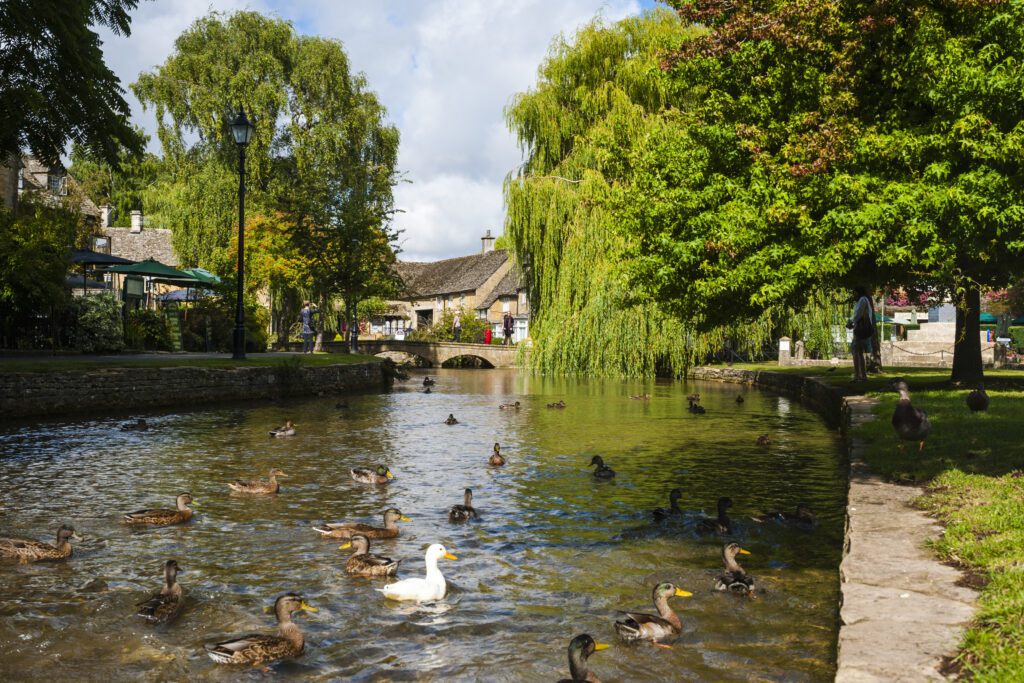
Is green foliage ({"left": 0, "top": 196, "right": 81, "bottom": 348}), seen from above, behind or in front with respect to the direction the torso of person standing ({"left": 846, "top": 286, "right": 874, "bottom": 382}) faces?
in front

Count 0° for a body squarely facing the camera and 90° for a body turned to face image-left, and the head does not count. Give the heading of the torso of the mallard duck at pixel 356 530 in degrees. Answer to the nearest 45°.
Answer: approximately 270°

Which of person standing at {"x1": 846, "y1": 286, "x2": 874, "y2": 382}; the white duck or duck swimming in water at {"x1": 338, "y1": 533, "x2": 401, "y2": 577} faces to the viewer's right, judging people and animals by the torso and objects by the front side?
the white duck

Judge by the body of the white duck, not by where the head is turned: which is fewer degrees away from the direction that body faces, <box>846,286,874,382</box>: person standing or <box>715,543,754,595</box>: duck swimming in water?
the duck swimming in water

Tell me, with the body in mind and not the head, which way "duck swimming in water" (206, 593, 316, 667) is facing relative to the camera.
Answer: to the viewer's right

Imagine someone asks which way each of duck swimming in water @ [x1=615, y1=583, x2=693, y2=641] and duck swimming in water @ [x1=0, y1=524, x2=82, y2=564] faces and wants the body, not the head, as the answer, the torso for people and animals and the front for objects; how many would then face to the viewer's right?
2

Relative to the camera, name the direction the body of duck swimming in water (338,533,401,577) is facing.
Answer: to the viewer's left

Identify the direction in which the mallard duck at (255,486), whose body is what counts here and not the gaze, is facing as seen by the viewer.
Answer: to the viewer's right

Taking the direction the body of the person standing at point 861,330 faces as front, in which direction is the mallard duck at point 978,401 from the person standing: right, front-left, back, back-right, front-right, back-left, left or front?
left

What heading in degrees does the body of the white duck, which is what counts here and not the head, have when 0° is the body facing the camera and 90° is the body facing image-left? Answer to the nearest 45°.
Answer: approximately 270°

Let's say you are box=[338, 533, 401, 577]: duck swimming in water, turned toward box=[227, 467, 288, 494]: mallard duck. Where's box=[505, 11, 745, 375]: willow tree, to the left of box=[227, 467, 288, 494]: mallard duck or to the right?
right

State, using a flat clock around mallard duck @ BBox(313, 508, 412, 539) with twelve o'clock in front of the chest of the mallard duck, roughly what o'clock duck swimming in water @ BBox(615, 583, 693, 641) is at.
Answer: The duck swimming in water is roughly at 2 o'clock from the mallard duck.

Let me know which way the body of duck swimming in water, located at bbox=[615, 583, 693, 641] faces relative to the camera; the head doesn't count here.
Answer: to the viewer's right
